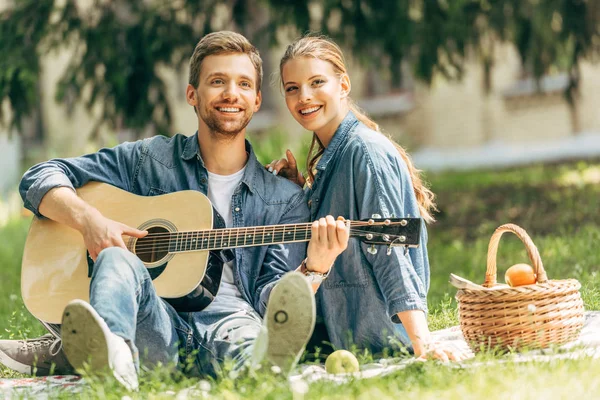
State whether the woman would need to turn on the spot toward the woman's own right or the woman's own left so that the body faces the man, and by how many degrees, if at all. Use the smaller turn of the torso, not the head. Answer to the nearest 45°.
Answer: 0° — they already face them

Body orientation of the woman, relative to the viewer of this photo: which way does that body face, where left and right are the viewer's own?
facing to the left of the viewer

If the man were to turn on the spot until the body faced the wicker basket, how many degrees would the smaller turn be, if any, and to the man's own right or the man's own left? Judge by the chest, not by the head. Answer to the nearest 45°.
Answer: approximately 90° to the man's own left

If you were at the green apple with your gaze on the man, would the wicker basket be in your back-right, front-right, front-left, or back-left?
back-right
